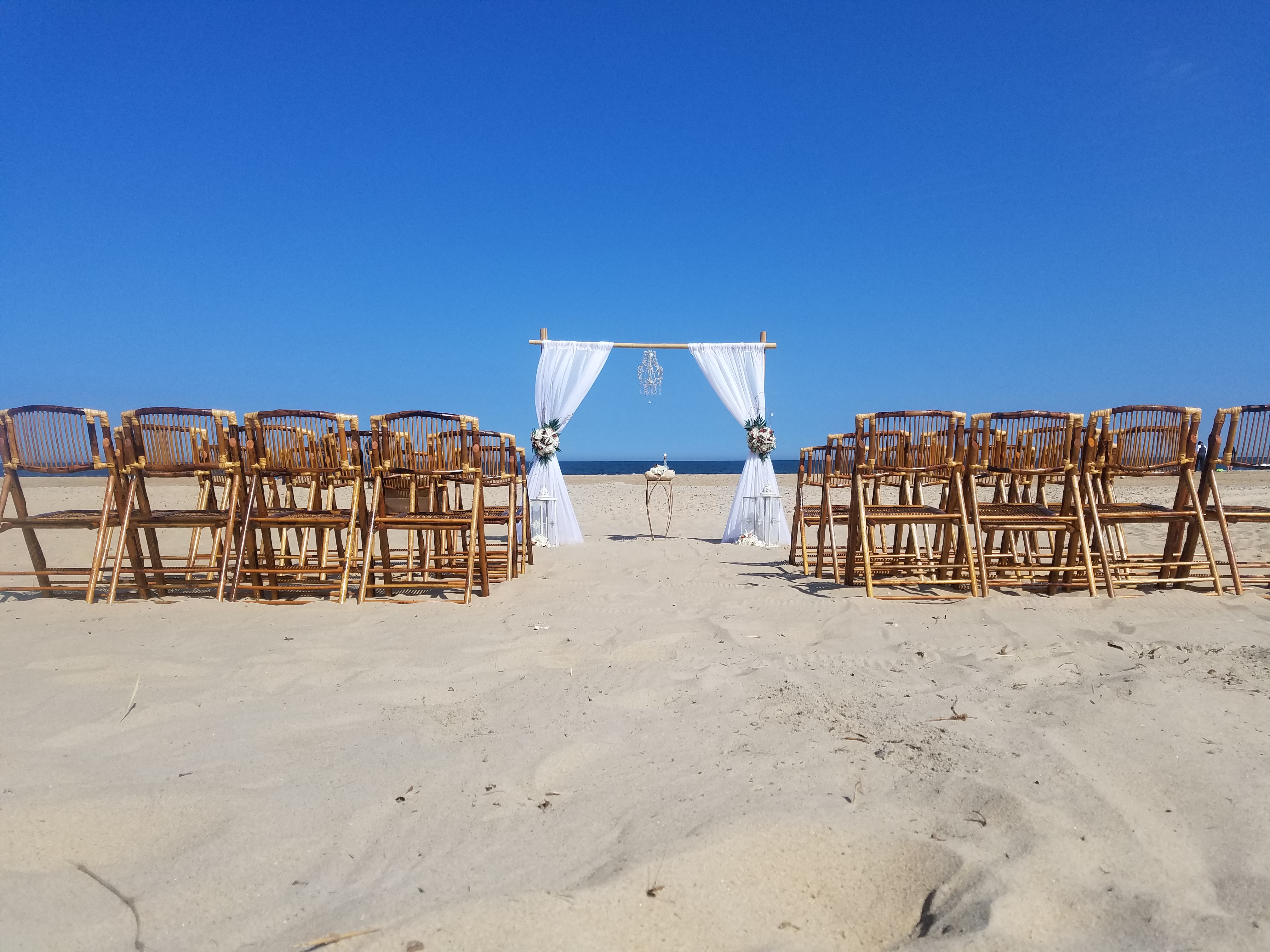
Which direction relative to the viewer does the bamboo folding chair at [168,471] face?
away from the camera

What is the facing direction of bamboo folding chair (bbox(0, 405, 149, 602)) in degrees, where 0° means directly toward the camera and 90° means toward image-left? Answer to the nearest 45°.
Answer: approximately 180°

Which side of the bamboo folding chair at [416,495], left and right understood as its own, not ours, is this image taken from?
back

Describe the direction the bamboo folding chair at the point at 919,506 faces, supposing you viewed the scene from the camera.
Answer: facing away from the viewer

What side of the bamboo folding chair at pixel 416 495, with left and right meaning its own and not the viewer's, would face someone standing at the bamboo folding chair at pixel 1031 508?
right

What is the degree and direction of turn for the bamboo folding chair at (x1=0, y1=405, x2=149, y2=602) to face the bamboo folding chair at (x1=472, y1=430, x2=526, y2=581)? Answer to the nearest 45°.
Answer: approximately 90° to its right

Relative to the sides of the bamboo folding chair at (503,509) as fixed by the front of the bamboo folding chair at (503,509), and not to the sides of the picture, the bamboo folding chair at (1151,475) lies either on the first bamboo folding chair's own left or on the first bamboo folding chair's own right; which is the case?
on the first bamboo folding chair's own right

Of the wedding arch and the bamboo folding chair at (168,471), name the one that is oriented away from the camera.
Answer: the bamboo folding chair

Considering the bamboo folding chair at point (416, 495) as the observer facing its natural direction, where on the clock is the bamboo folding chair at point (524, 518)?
the bamboo folding chair at point (524, 518) is roughly at 1 o'clock from the bamboo folding chair at point (416, 495).

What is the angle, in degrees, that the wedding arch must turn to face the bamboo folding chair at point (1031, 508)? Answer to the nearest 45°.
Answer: approximately 45° to its left
